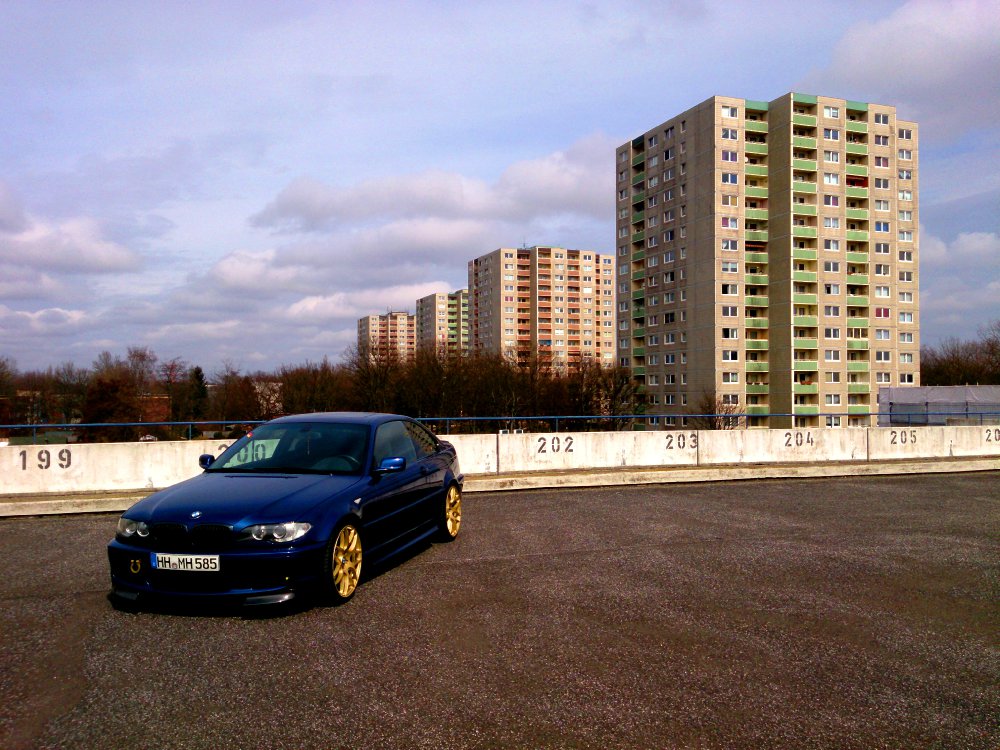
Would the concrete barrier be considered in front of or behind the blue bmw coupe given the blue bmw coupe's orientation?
behind

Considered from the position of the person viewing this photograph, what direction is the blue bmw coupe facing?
facing the viewer and to the left of the viewer
